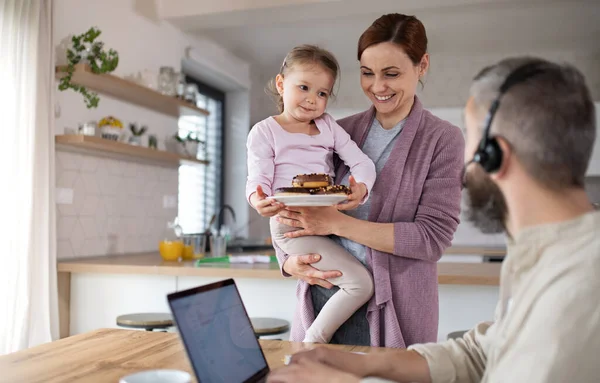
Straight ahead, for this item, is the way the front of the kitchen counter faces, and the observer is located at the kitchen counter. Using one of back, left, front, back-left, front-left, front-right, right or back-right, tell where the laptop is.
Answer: front

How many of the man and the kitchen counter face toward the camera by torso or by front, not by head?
1

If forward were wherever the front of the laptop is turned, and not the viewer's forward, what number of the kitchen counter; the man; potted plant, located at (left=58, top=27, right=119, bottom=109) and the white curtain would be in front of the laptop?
1

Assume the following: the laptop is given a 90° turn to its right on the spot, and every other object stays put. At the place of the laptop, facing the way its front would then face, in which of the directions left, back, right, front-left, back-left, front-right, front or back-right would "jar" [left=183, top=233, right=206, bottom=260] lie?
back-right

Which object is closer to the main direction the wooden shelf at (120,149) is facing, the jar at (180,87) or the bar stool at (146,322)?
the bar stool

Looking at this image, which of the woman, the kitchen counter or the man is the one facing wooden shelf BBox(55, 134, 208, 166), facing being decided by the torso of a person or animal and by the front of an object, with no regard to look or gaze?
the man

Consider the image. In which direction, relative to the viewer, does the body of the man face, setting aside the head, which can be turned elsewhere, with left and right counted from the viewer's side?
facing away from the viewer and to the left of the viewer

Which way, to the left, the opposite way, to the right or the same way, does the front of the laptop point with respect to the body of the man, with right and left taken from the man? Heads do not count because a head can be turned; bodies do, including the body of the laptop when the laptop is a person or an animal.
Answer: the opposite way

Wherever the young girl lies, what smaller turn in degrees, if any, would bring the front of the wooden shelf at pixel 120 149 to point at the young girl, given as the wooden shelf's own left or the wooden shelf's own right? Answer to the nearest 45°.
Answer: approximately 45° to the wooden shelf's own right

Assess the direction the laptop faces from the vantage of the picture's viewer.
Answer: facing the viewer and to the right of the viewer

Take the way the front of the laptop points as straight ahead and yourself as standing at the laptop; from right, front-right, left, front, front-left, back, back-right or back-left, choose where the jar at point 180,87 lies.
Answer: back-left

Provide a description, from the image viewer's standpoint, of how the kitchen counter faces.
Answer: facing the viewer

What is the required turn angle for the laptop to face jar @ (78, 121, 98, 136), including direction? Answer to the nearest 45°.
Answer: approximately 135° to its left

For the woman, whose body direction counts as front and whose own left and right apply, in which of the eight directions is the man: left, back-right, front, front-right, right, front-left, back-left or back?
front-left
